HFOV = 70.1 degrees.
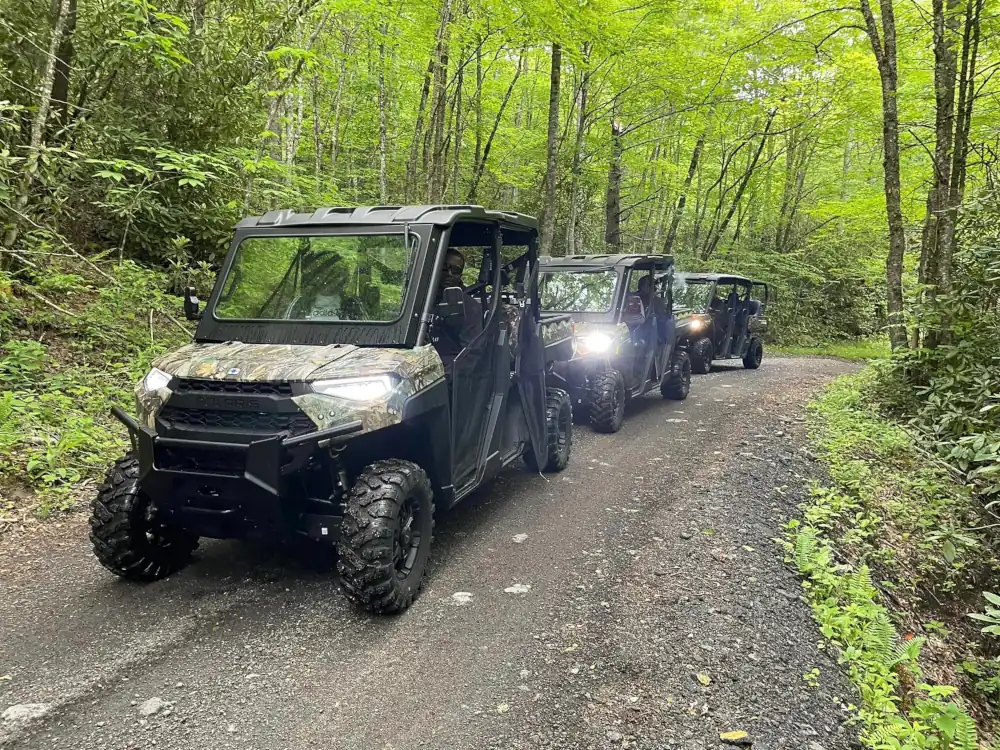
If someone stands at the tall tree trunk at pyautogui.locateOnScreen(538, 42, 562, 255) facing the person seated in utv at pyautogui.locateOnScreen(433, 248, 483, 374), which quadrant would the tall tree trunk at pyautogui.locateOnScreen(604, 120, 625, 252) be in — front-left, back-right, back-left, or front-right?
back-left

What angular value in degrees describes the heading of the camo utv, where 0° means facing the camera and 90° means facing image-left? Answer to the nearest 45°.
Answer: approximately 45°

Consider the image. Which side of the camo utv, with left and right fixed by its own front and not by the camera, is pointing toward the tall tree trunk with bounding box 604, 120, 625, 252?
back

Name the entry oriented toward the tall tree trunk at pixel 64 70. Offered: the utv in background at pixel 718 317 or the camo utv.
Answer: the utv in background

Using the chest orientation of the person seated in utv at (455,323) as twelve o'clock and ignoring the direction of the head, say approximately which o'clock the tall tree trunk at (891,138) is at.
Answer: The tall tree trunk is roughly at 6 o'clock from the person seated in utv.

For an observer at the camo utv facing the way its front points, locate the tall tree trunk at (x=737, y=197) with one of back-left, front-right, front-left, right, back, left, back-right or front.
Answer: back

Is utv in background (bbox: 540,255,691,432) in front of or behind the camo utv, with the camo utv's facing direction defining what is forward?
behind
